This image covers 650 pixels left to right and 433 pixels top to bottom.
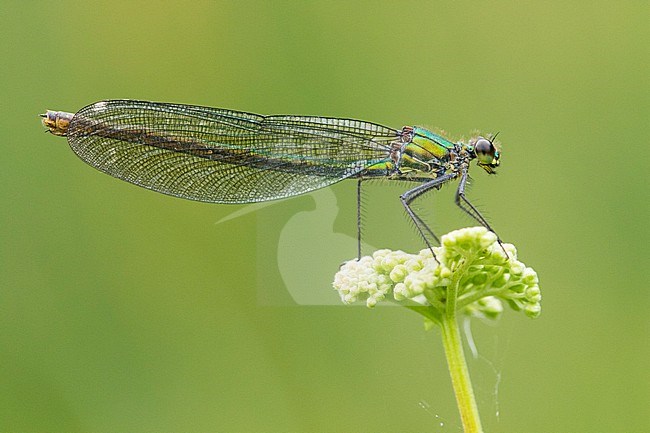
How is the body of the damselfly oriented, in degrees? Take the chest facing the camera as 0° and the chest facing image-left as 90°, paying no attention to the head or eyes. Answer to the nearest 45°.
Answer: approximately 270°
